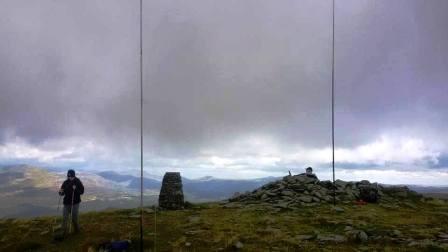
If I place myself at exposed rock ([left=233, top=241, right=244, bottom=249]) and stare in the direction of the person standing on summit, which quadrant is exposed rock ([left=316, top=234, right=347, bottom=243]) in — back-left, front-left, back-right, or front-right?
back-right

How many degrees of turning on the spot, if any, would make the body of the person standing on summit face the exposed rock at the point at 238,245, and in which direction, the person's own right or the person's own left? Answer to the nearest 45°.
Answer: approximately 45° to the person's own left

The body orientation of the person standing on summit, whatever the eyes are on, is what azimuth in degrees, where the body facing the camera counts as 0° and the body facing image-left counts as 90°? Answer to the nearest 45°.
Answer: approximately 0°

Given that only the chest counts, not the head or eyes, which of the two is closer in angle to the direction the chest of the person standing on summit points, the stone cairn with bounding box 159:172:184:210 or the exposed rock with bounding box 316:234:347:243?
the exposed rock

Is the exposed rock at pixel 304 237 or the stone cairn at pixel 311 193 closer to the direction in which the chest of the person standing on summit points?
the exposed rock

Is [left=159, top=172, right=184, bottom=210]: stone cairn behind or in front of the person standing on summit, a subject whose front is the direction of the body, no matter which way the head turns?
behind

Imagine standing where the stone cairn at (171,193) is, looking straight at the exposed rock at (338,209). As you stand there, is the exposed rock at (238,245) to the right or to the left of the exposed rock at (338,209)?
right

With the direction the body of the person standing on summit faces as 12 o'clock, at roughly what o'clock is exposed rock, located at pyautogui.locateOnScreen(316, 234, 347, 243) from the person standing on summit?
The exposed rock is roughly at 10 o'clock from the person standing on summit.

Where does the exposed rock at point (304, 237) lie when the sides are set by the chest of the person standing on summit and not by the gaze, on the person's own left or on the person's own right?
on the person's own left

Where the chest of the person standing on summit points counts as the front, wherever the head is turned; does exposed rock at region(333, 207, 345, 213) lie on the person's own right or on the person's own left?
on the person's own left
